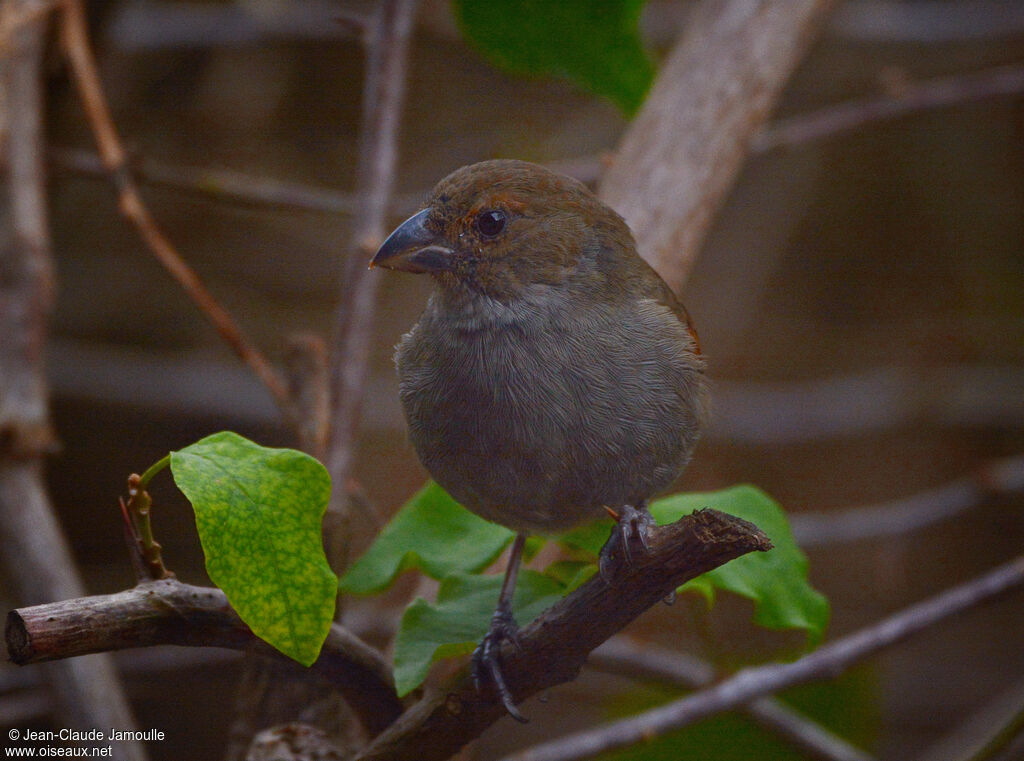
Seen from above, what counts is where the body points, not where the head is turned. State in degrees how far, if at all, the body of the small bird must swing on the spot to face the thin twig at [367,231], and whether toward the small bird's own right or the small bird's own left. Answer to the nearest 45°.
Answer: approximately 90° to the small bird's own right

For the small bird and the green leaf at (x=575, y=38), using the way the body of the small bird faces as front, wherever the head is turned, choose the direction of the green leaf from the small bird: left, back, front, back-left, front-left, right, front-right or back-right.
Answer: back-right

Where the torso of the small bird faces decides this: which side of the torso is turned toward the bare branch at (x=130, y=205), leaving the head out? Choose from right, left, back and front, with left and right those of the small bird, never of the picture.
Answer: right

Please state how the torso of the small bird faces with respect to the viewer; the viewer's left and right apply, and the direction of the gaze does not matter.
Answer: facing the viewer and to the left of the viewer

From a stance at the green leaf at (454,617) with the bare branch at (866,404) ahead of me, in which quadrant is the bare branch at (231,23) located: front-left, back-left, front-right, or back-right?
front-left
